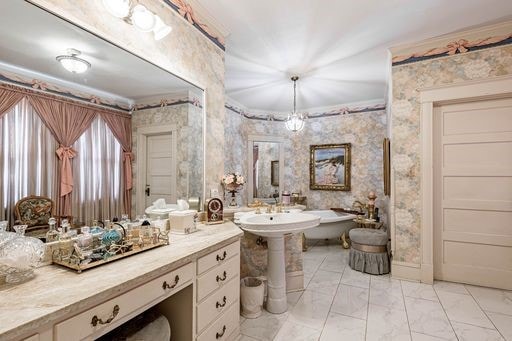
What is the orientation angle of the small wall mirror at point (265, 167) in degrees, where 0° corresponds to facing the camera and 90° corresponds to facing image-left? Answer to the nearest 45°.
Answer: approximately 0°

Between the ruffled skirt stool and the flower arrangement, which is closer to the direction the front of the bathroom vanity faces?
the ruffled skirt stool

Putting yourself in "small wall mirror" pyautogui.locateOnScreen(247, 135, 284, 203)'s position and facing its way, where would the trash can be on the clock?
The trash can is roughly at 12 o'clock from the small wall mirror.

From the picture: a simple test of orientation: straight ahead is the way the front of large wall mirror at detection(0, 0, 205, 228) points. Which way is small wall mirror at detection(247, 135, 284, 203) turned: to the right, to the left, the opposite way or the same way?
to the right

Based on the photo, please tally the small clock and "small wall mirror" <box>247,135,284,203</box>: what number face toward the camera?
2

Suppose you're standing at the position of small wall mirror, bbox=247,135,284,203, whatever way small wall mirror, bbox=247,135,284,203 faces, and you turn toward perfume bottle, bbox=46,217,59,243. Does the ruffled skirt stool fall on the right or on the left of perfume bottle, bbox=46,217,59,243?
left

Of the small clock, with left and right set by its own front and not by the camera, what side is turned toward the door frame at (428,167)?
left
